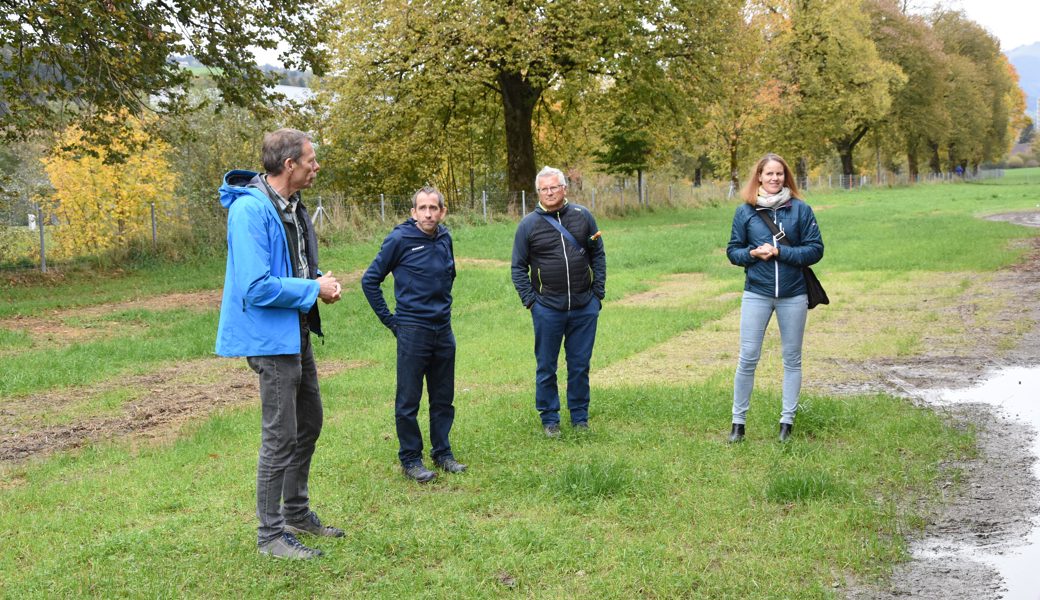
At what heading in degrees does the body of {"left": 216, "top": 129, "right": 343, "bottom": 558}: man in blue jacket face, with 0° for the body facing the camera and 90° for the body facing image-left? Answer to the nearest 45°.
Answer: approximately 270°

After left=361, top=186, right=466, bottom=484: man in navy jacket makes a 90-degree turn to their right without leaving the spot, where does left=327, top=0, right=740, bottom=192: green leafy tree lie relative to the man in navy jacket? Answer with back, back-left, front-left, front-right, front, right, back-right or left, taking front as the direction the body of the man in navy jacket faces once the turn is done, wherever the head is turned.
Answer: back-right

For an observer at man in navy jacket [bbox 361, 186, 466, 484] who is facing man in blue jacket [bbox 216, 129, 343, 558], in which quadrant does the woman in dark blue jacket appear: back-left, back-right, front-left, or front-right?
back-left

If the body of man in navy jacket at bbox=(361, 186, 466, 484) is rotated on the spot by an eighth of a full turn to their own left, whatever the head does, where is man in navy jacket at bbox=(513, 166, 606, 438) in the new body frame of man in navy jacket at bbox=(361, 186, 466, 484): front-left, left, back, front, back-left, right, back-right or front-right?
front-left

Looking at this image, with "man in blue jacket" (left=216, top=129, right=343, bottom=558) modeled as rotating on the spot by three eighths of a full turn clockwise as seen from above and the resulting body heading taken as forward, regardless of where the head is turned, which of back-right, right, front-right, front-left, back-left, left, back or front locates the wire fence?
back-right

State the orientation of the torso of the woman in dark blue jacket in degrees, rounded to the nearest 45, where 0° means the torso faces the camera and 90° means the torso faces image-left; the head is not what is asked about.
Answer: approximately 0°

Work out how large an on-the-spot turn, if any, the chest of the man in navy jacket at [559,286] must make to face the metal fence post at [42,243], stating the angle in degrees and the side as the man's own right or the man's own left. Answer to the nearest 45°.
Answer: approximately 135° to the man's own right

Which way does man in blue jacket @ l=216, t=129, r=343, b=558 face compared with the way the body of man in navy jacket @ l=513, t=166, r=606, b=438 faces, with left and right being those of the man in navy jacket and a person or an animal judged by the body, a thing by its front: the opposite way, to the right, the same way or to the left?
to the left

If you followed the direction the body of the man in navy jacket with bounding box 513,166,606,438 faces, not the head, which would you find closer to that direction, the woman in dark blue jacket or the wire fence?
the woman in dark blue jacket

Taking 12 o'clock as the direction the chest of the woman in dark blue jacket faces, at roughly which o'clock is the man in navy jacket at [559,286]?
The man in navy jacket is roughly at 3 o'clock from the woman in dark blue jacket.

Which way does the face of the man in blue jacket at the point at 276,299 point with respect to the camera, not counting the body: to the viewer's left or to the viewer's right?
to the viewer's right

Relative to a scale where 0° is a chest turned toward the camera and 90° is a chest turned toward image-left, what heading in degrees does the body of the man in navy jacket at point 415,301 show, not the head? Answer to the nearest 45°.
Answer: approximately 315°

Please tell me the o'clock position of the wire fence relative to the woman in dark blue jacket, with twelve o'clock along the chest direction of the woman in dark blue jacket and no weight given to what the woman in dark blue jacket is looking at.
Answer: The wire fence is roughly at 5 o'clock from the woman in dark blue jacket.
